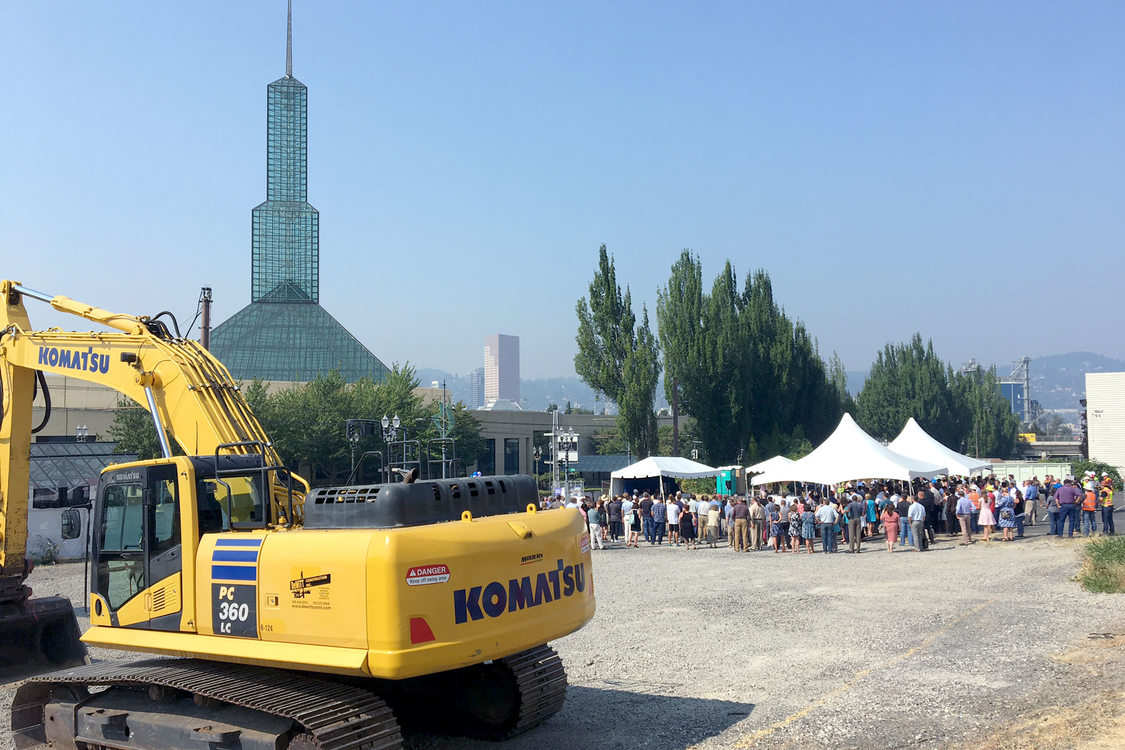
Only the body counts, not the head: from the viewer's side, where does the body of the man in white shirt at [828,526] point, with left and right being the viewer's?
facing away from the viewer

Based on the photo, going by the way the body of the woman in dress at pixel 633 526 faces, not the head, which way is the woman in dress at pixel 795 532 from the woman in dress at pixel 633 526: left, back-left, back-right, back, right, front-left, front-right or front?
back-right

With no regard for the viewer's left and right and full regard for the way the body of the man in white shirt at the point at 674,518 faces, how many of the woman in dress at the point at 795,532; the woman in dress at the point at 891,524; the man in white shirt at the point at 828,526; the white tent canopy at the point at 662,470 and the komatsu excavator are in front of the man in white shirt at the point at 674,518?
1

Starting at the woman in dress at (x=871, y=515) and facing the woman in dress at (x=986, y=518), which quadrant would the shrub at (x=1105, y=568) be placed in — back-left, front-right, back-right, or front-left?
front-right

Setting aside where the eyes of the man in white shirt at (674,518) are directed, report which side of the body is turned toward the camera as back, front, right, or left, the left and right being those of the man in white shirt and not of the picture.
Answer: back

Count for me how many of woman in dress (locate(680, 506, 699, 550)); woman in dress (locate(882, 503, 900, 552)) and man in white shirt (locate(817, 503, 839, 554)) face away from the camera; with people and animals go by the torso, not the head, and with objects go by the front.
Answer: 3

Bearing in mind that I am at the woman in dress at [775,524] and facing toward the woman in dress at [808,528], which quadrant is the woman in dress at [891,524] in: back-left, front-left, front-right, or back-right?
front-left

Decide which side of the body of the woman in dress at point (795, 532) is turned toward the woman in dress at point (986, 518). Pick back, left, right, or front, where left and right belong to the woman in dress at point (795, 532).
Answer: right

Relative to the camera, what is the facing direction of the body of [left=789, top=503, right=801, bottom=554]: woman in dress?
away from the camera

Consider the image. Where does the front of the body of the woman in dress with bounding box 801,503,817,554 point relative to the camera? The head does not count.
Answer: away from the camera

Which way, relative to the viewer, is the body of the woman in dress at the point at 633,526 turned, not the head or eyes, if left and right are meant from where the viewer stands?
facing away from the viewer

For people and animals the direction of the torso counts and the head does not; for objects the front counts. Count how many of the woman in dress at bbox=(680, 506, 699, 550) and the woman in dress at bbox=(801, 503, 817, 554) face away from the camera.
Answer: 2

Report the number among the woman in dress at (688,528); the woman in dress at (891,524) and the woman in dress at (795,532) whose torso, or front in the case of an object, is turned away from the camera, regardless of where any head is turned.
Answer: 3

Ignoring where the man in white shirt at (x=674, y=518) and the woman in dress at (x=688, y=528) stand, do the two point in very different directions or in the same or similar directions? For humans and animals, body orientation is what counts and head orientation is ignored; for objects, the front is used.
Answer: same or similar directions

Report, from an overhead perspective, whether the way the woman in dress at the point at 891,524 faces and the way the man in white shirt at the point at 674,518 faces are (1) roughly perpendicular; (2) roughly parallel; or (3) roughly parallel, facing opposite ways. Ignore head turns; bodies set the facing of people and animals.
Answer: roughly parallel
